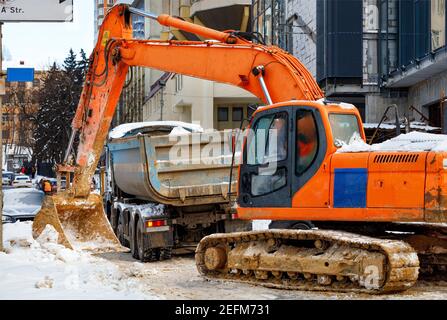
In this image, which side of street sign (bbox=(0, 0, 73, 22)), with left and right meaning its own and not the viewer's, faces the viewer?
front

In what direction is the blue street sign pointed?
toward the camera

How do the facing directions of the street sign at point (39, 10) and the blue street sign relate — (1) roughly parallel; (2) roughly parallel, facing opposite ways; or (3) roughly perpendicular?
roughly parallel

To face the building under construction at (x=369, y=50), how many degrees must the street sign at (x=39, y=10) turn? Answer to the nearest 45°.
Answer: approximately 135° to its left

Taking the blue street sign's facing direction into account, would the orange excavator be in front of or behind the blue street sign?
in front

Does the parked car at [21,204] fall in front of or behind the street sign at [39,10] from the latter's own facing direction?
behind

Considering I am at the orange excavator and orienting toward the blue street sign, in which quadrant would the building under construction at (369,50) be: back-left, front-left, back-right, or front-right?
front-right

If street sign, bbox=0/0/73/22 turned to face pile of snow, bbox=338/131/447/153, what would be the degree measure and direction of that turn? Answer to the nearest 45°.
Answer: approximately 45° to its left

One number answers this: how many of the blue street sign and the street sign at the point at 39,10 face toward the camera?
2
